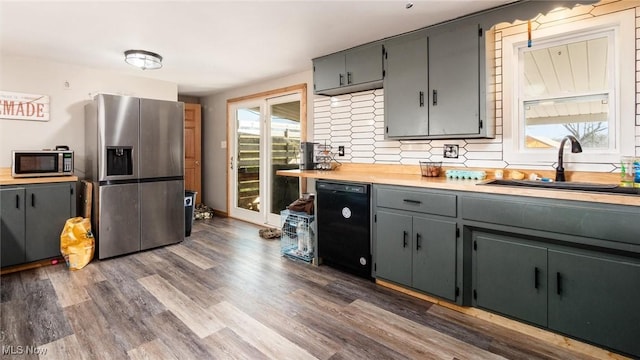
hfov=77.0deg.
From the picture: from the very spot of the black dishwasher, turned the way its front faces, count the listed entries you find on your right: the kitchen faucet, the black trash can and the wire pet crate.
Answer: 2

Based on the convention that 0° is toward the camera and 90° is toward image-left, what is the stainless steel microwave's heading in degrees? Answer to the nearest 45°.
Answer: approximately 0°

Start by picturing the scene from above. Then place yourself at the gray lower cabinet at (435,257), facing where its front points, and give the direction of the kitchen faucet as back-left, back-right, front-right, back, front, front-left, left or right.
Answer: back-left

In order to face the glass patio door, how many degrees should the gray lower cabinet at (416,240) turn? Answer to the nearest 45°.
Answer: approximately 90° to its right

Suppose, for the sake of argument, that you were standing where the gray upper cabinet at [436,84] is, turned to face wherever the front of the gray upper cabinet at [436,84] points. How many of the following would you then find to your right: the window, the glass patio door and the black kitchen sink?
1

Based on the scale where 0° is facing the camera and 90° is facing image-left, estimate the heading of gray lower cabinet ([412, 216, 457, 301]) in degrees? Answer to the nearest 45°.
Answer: approximately 45°

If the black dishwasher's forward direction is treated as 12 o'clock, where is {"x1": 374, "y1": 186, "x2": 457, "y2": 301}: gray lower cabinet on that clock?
The gray lower cabinet is roughly at 9 o'clock from the black dishwasher.

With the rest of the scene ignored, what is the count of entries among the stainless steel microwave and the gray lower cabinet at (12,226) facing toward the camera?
2

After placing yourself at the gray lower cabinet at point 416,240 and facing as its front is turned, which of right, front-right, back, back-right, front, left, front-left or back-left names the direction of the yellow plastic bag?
front-right

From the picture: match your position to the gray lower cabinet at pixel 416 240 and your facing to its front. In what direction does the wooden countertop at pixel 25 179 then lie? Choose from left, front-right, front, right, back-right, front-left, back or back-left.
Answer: front-right
